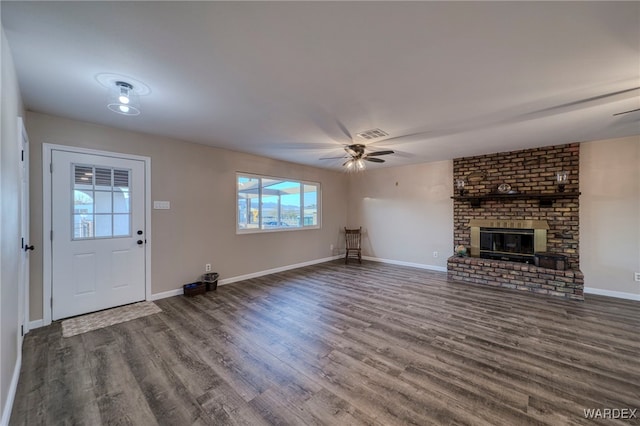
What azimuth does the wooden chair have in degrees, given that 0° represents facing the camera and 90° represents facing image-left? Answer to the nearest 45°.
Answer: approximately 0°

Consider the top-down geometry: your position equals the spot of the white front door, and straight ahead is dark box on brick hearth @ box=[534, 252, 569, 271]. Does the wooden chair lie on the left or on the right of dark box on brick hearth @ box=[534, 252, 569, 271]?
left

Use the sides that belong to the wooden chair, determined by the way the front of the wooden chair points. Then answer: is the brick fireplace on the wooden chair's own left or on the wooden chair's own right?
on the wooden chair's own left

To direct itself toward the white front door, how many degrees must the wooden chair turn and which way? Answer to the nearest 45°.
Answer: approximately 45° to its right

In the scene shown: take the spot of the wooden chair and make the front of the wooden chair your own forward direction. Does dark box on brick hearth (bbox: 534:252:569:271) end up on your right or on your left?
on your left

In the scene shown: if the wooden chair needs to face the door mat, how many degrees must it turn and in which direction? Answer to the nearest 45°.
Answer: approximately 45° to its right

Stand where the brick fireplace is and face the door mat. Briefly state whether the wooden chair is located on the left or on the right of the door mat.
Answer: right
